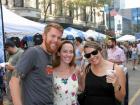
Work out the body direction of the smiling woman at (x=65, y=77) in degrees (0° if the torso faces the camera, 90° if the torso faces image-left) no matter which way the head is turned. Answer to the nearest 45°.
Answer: approximately 0°

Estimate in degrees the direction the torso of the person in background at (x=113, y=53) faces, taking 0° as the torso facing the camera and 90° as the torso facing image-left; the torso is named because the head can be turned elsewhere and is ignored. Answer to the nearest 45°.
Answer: approximately 45°

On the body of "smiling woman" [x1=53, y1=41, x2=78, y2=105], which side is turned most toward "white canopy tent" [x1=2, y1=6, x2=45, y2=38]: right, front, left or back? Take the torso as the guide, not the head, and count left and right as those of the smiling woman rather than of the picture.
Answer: back

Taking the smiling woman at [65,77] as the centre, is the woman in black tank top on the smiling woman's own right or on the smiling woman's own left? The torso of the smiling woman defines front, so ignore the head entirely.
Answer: on the smiling woman's own left

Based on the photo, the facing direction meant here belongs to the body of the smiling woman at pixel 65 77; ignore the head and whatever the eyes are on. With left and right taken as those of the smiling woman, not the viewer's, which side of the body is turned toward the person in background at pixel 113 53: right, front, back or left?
back
